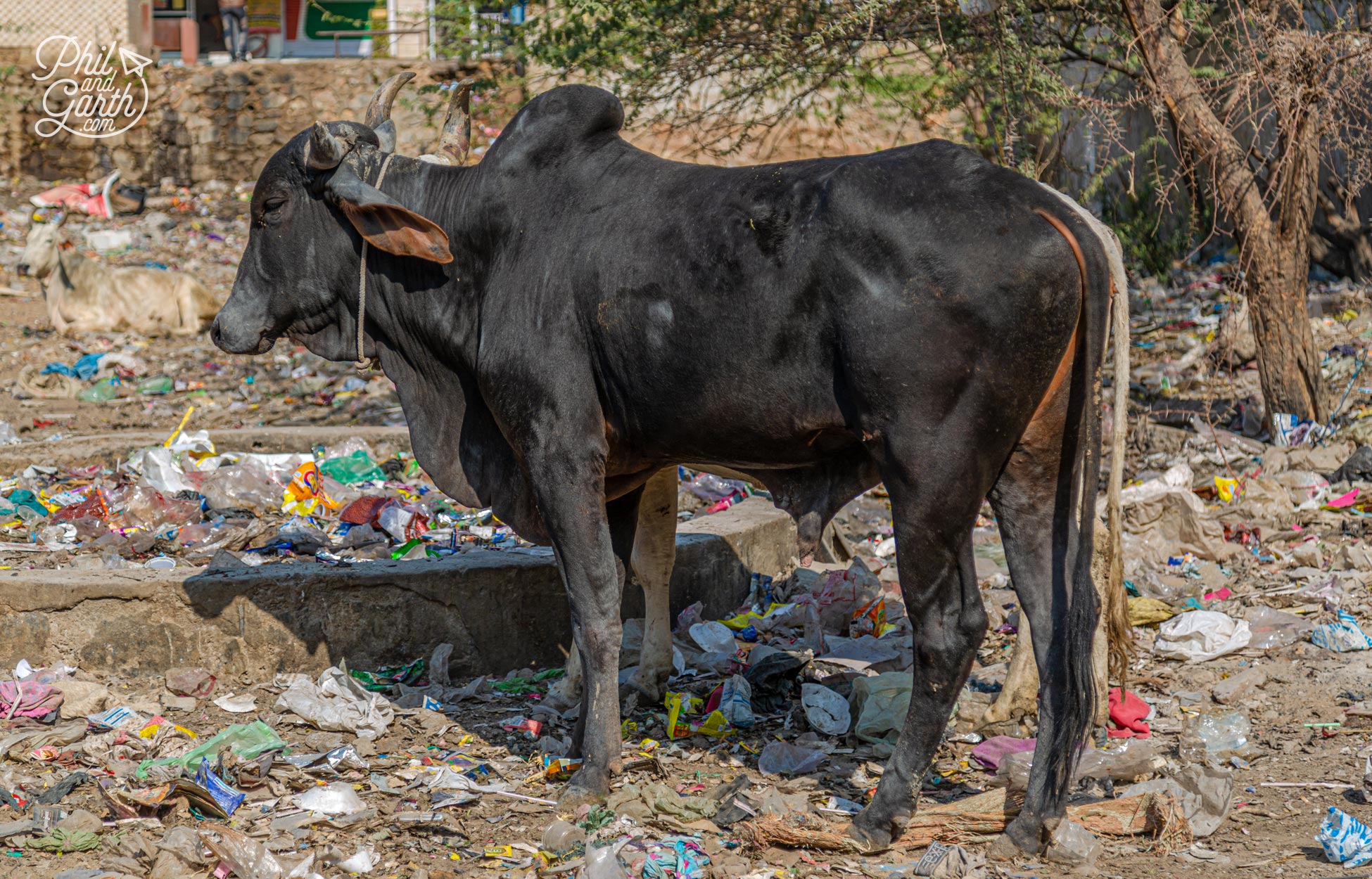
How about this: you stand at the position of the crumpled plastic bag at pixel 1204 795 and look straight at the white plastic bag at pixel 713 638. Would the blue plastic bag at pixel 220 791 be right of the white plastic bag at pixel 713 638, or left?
left

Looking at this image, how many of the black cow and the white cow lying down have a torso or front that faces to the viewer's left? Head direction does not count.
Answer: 2

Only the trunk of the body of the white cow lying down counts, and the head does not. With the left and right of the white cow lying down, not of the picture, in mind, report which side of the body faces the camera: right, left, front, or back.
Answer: left

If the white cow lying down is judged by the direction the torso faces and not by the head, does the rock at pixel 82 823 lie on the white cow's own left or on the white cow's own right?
on the white cow's own left

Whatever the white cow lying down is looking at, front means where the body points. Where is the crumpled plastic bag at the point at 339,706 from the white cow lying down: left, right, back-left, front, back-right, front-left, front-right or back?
left

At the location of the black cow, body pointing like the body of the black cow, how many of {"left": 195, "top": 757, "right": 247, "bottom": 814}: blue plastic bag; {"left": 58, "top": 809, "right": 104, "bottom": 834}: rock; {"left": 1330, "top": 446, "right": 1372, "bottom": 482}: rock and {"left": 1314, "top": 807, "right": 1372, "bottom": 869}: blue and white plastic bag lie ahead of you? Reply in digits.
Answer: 2

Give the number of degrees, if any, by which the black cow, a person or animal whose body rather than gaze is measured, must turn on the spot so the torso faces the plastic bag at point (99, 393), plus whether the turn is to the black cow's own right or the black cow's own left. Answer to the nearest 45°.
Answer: approximately 45° to the black cow's own right

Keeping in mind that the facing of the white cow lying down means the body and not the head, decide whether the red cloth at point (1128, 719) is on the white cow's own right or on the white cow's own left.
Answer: on the white cow's own left

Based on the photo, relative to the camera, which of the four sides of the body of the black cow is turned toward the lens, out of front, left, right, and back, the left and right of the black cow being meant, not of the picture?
left

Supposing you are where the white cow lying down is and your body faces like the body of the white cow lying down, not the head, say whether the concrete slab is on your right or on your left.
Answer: on your left

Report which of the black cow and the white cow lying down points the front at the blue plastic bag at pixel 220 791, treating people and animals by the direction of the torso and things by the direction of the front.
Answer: the black cow
